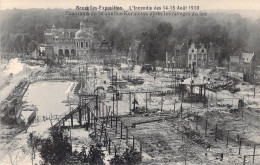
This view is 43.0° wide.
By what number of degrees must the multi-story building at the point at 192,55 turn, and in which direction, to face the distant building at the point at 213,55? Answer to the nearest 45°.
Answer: approximately 90° to its left

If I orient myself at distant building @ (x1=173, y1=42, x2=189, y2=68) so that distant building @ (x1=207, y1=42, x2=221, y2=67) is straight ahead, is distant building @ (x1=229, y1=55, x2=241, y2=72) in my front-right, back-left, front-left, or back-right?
front-right

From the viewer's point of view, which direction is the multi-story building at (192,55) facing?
toward the camera

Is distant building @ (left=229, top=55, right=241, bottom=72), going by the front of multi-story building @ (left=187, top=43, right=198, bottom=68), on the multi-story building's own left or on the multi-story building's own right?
on the multi-story building's own left

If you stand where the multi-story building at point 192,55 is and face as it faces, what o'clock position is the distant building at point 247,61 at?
The distant building is roughly at 10 o'clock from the multi-story building.

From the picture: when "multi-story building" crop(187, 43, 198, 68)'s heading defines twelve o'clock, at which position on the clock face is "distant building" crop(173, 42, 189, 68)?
The distant building is roughly at 4 o'clock from the multi-story building.
